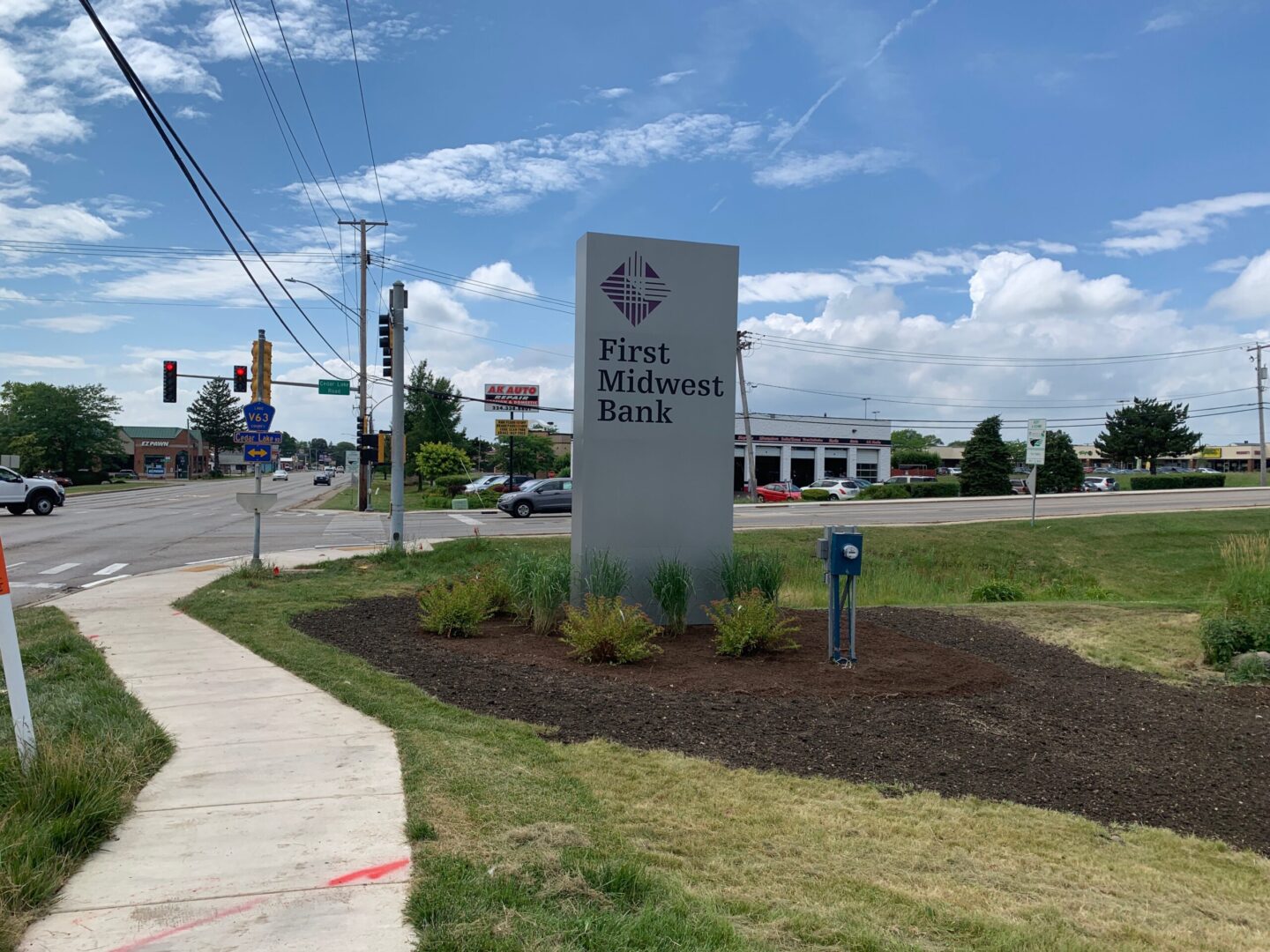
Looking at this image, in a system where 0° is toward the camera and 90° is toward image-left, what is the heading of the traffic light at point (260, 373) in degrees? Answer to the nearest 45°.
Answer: approximately 180°

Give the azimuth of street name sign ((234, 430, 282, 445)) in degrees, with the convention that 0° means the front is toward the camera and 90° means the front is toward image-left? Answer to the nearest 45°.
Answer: approximately 0°

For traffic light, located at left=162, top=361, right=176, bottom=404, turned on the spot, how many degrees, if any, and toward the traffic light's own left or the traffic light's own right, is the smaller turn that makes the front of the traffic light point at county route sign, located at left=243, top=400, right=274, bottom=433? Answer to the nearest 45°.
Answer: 0° — it already faces it

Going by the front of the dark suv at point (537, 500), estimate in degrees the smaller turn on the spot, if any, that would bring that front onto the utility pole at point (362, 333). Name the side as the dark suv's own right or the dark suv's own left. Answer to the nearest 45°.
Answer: approximately 45° to the dark suv's own right

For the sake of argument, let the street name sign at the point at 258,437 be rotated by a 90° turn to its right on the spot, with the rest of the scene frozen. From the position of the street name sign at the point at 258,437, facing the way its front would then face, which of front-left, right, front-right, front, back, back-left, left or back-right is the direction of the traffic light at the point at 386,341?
back-right

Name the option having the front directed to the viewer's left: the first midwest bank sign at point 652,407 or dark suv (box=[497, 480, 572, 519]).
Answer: the dark suv

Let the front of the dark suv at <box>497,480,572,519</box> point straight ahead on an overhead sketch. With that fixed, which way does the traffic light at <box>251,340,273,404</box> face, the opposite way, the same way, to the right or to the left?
to the right

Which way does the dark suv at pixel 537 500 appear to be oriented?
to the viewer's left

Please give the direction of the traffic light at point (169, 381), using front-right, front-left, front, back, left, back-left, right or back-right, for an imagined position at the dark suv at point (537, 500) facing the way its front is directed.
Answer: front

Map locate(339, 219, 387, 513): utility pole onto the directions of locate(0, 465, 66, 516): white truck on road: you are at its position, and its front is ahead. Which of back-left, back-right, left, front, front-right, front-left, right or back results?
front

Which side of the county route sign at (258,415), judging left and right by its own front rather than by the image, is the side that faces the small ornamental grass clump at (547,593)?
front

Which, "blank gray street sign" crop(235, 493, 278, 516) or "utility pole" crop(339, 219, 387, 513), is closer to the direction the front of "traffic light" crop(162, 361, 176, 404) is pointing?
the blank gray street sign

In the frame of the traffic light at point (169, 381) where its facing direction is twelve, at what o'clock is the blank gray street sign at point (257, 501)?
The blank gray street sign is roughly at 12 o'clock from the traffic light.

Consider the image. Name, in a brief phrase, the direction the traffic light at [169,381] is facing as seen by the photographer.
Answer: facing the viewer

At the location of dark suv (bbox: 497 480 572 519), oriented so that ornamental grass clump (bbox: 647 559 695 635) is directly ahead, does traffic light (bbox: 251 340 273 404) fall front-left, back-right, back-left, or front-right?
front-right

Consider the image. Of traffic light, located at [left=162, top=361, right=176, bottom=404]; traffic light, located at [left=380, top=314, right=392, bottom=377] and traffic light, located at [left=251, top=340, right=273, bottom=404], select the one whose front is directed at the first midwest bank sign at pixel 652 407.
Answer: traffic light, located at [left=162, top=361, right=176, bottom=404]
